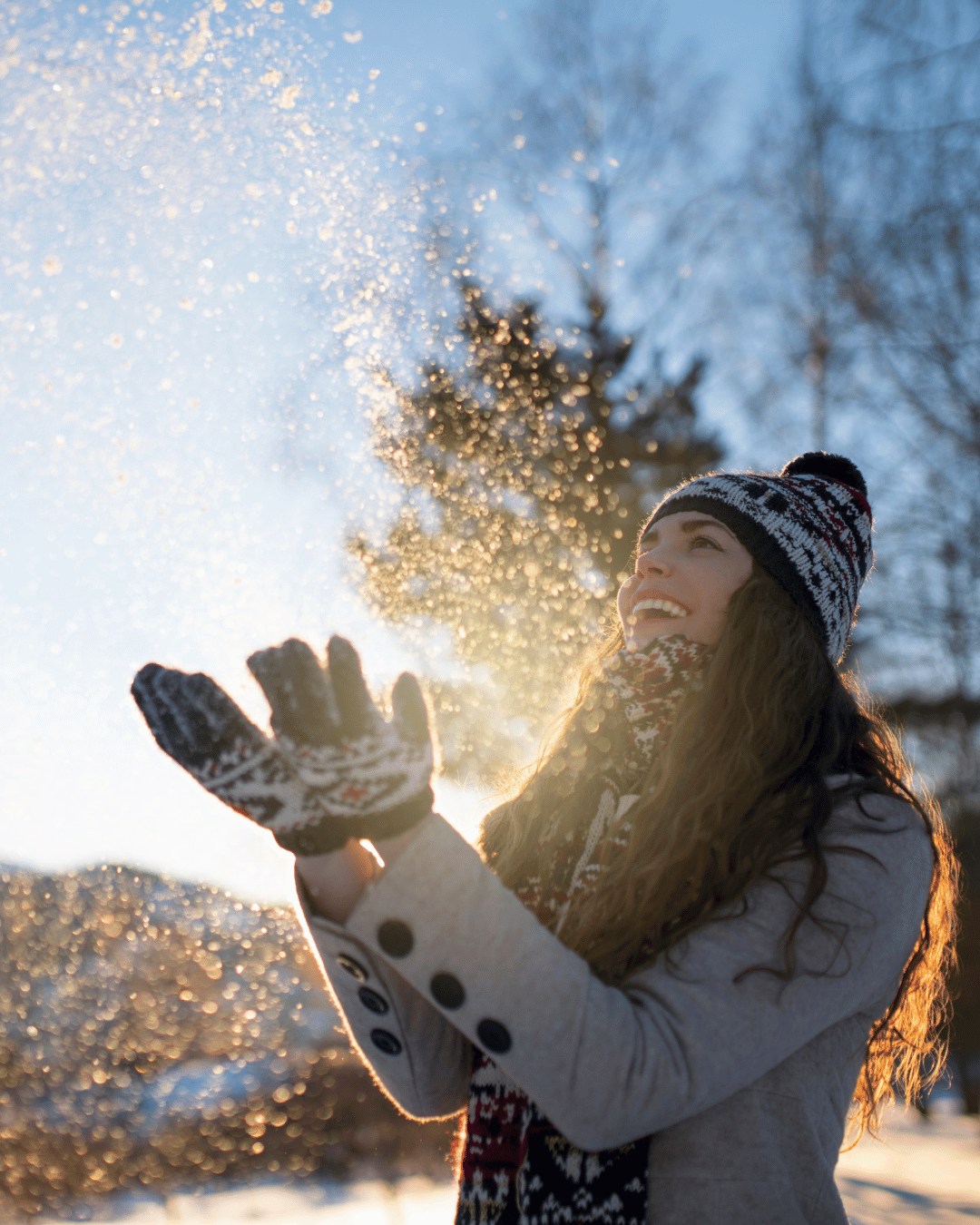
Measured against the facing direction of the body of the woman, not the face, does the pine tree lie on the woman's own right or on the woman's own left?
on the woman's own right

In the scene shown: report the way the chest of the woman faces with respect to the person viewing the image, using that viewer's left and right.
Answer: facing the viewer and to the left of the viewer
